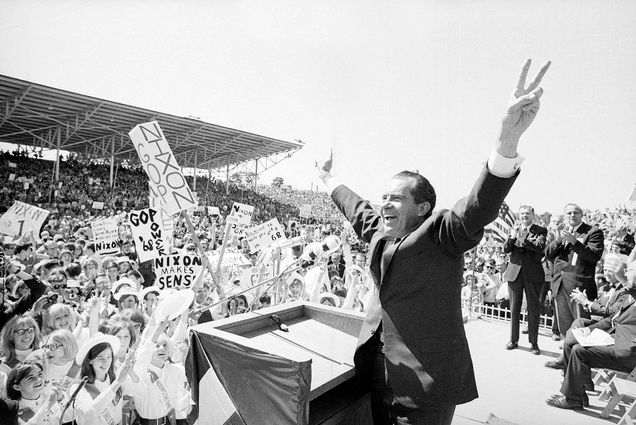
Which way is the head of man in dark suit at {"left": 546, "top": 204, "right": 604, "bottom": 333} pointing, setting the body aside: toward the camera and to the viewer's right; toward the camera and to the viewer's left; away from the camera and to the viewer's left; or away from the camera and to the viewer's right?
toward the camera and to the viewer's left

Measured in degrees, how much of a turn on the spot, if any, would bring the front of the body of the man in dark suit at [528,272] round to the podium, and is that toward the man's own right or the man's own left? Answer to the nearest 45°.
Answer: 0° — they already face it

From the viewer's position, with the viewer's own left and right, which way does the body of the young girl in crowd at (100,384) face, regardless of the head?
facing the viewer and to the right of the viewer

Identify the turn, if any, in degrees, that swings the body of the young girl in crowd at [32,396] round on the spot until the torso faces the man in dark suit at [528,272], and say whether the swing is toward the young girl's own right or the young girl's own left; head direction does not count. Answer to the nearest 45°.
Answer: approximately 45° to the young girl's own left

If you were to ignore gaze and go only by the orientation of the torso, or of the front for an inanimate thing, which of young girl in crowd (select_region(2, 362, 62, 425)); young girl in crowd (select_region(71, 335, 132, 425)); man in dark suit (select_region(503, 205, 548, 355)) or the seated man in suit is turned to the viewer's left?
the seated man in suit

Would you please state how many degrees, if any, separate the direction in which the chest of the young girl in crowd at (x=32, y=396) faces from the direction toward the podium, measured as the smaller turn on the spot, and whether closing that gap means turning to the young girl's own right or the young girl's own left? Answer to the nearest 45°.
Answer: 0° — they already face it

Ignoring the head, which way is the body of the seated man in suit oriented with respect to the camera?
to the viewer's left

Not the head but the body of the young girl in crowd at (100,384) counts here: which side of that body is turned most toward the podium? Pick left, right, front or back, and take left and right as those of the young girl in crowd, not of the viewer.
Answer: front

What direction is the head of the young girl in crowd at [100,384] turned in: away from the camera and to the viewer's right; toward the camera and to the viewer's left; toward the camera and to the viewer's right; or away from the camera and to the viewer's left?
toward the camera and to the viewer's right

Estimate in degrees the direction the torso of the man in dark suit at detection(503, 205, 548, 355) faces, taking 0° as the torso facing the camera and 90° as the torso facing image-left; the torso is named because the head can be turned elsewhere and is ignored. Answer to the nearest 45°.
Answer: approximately 0°
